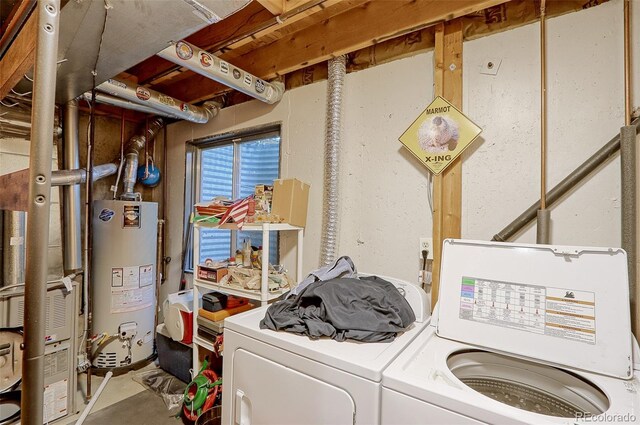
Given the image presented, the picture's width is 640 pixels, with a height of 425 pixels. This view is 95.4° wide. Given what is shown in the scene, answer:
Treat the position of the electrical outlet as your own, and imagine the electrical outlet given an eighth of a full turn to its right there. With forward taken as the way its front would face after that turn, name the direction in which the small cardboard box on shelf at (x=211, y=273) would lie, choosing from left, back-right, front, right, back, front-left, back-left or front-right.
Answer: front-right

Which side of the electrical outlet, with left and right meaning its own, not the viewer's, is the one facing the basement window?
right

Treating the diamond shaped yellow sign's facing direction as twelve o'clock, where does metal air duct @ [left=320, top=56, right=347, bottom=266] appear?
The metal air duct is roughly at 3 o'clock from the diamond shaped yellow sign.

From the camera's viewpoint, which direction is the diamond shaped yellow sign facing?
toward the camera

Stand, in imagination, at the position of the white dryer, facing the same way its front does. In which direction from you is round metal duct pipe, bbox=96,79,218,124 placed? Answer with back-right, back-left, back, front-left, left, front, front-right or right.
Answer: right

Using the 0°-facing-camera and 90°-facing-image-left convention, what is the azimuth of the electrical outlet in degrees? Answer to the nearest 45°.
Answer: approximately 0°

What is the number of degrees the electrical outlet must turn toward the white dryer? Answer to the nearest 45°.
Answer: approximately 45° to its right

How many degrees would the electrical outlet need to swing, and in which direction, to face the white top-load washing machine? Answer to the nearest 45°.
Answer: approximately 45° to its left

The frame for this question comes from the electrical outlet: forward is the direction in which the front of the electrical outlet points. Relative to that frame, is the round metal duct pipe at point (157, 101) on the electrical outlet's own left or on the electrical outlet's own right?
on the electrical outlet's own right

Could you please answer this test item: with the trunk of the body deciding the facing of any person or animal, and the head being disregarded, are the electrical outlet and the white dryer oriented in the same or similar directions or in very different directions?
same or similar directions

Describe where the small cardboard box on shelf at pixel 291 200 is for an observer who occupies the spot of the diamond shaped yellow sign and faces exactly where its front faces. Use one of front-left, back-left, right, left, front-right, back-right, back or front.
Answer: right

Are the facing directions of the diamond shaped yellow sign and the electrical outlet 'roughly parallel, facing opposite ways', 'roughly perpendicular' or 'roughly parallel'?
roughly parallel

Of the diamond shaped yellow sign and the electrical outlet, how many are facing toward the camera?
2

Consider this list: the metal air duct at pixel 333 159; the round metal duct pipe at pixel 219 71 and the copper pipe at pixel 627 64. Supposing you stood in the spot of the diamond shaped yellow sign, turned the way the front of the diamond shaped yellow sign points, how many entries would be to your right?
2

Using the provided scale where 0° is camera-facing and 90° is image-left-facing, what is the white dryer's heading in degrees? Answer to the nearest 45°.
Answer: approximately 45°

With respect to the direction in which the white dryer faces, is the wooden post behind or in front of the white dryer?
behind
